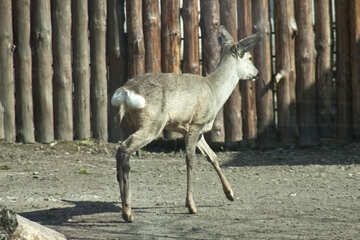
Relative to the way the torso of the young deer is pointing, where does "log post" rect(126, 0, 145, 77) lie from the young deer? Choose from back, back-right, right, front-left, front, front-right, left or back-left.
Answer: front-left

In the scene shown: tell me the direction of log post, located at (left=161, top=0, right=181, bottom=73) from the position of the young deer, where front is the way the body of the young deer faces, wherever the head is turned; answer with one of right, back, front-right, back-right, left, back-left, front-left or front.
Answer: front-left

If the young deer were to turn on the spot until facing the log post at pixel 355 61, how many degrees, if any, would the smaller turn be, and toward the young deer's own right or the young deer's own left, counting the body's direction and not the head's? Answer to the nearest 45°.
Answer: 0° — it already faces it

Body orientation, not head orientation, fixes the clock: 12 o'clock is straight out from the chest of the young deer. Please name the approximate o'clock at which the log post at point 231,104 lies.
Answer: The log post is roughly at 11 o'clock from the young deer.

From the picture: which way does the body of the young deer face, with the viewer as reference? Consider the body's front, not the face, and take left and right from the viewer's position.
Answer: facing away from the viewer and to the right of the viewer

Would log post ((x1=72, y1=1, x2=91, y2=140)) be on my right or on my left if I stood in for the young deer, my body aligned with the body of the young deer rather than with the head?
on my left

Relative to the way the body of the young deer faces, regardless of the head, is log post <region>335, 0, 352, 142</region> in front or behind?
in front

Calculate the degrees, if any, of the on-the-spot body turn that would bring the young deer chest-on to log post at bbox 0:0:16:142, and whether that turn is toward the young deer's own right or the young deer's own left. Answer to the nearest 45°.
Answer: approximately 90° to the young deer's own left
